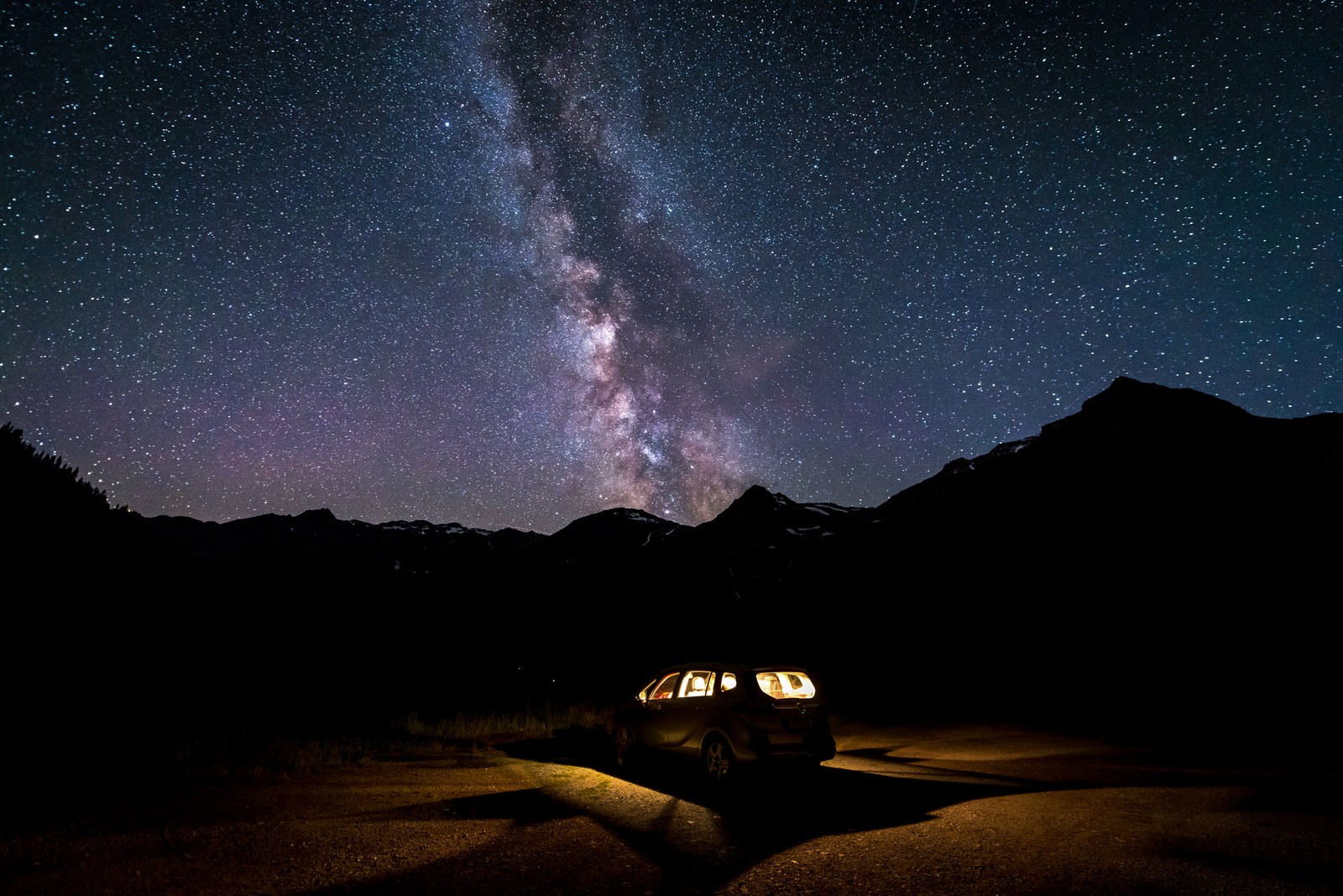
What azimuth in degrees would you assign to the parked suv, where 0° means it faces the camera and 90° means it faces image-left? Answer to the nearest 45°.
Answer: approximately 135°
